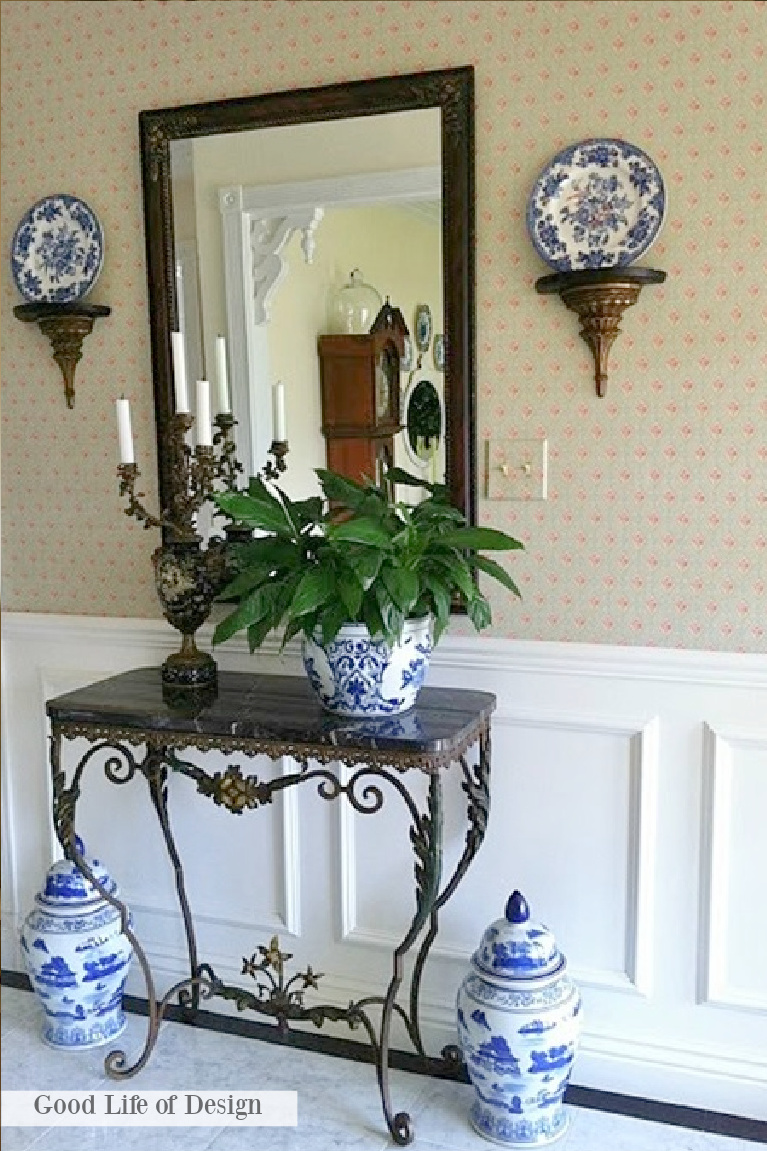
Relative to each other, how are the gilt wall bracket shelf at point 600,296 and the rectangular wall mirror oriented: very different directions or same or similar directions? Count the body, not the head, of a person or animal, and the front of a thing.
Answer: same or similar directions

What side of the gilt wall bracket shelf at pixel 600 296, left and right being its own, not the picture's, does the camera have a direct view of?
front

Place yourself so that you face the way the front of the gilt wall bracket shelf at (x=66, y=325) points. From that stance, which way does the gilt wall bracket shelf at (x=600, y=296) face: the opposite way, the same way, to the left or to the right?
the same way

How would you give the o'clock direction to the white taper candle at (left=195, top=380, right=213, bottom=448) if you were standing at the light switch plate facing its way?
The white taper candle is roughly at 3 o'clock from the light switch plate.

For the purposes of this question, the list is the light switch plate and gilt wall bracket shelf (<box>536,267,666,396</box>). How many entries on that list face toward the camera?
2

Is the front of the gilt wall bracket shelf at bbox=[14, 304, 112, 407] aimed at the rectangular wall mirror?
no

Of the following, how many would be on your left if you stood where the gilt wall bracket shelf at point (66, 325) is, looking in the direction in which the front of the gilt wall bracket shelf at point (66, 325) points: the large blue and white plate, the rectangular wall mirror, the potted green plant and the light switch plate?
4

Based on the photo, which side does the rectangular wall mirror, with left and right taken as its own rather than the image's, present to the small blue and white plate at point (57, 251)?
right

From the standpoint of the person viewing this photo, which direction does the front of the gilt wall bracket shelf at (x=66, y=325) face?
facing the viewer and to the left of the viewer

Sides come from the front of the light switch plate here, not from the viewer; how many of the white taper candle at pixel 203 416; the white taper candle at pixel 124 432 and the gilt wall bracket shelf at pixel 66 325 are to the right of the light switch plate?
3

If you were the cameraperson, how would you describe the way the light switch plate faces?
facing the viewer

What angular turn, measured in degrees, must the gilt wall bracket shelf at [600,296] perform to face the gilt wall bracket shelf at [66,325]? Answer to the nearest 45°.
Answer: approximately 90° to its right

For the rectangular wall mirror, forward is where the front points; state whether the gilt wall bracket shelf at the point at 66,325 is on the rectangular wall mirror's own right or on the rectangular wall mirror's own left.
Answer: on the rectangular wall mirror's own right
